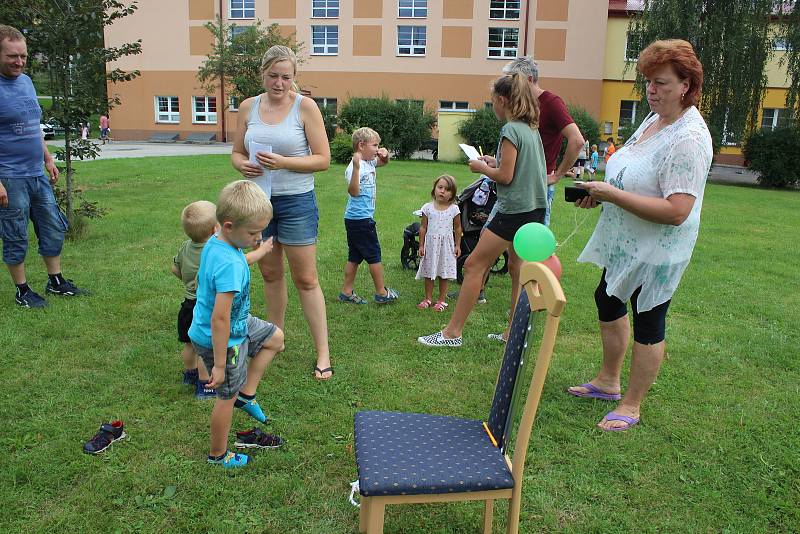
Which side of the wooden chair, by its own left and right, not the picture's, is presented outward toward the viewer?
left

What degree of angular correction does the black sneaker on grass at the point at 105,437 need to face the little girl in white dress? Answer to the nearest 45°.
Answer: approximately 180°

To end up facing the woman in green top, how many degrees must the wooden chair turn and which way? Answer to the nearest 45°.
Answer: approximately 90° to its right

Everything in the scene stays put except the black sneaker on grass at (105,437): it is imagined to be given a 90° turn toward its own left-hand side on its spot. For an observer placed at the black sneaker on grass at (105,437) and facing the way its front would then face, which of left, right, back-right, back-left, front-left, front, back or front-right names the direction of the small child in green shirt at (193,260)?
left

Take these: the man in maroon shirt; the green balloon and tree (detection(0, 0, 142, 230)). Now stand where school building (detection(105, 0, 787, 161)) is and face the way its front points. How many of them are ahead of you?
3

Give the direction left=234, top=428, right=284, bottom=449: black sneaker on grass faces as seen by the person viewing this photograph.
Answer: facing to the right of the viewer
